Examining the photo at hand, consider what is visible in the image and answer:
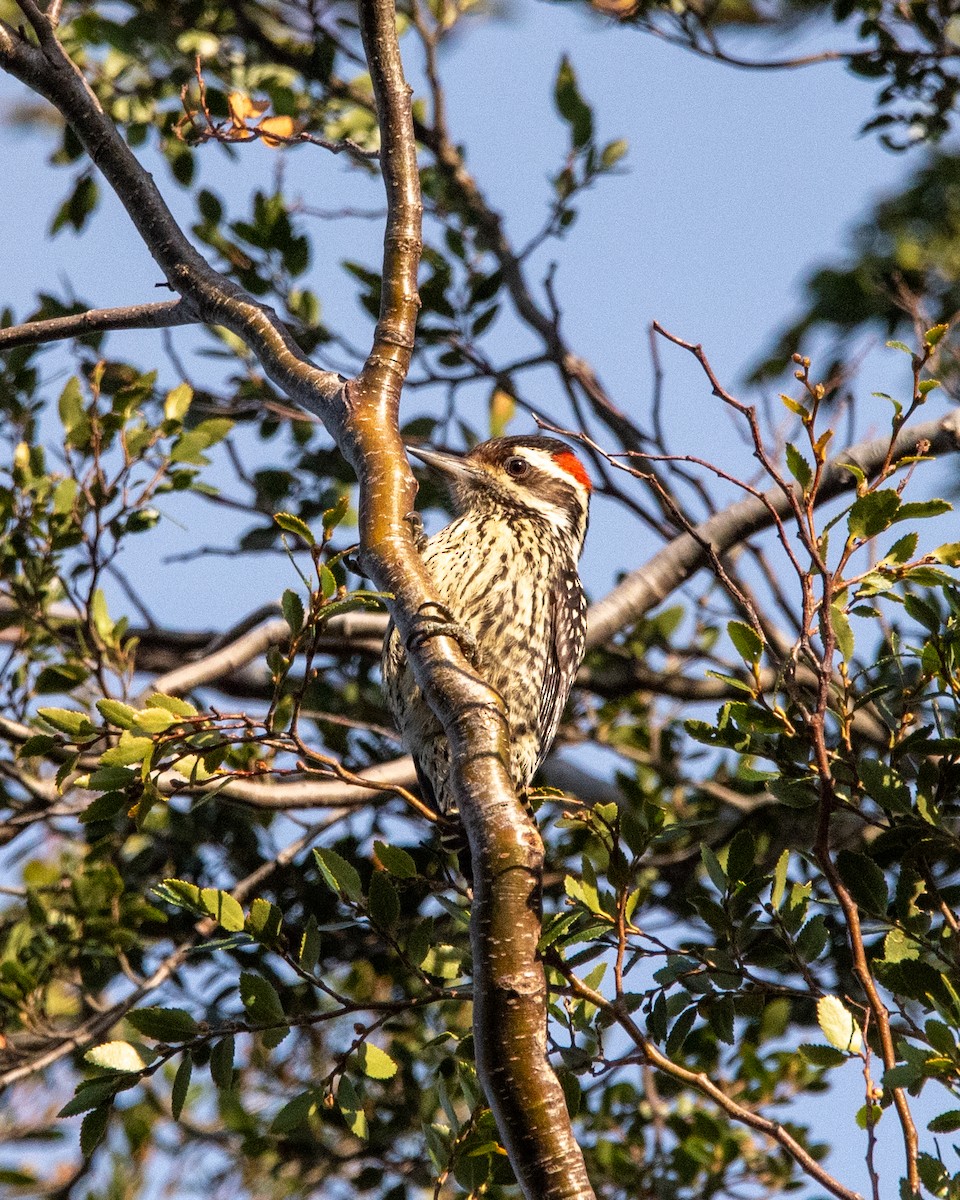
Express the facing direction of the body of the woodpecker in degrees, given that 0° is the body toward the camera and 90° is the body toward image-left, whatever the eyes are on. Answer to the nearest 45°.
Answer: approximately 45°

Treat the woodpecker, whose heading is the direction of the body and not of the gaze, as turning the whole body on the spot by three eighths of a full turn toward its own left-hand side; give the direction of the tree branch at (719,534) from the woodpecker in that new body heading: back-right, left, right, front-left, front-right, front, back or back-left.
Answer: front
